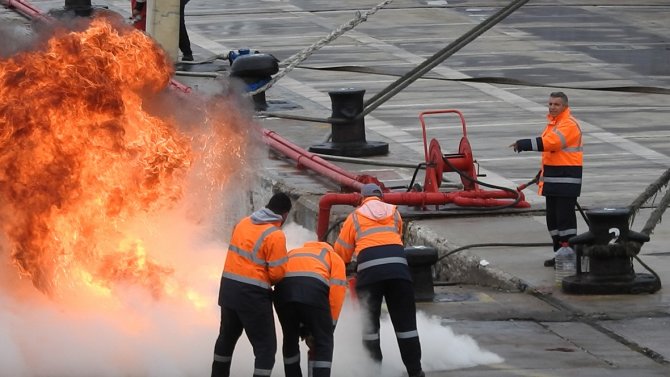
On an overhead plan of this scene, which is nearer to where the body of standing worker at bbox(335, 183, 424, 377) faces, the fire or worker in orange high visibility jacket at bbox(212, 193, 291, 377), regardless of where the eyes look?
the fire

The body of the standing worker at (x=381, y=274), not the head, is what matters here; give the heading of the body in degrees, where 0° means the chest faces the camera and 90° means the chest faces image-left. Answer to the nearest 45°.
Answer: approximately 180°

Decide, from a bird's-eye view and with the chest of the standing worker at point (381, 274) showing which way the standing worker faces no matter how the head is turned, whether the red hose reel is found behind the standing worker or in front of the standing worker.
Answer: in front

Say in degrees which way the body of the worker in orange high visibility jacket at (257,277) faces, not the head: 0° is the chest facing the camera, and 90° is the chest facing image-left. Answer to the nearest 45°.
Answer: approximately 225°

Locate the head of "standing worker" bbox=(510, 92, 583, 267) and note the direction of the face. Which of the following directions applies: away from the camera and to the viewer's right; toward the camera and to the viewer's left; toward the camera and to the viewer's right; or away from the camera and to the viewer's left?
toward the camera and to the viewer's left

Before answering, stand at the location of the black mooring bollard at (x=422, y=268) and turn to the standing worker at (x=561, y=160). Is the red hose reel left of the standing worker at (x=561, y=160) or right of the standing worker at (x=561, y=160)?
left

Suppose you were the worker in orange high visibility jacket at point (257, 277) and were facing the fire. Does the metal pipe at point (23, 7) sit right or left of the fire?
right
